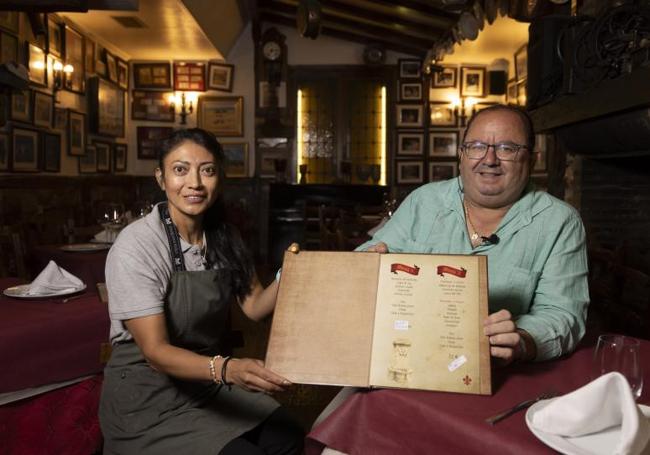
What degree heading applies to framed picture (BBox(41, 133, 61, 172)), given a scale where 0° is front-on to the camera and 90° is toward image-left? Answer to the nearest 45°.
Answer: approximately 315°

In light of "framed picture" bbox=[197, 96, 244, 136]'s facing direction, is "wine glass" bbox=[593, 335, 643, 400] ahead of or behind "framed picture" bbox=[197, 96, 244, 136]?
ahead

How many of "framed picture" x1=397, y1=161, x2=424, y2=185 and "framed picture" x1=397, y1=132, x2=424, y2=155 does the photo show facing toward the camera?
2

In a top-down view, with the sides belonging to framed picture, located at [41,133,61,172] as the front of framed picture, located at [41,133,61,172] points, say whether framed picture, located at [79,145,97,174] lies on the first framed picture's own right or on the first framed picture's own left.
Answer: on the first framed picture's own left

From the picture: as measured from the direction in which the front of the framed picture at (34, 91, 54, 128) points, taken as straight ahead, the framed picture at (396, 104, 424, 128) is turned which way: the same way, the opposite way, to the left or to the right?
to the right
